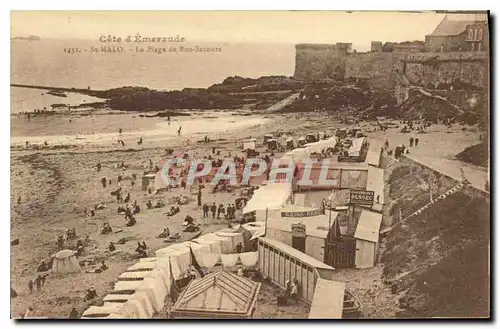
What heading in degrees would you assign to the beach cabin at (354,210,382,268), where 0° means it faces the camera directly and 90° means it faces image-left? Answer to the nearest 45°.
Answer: approximately 0°
